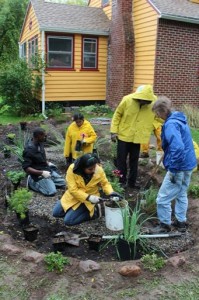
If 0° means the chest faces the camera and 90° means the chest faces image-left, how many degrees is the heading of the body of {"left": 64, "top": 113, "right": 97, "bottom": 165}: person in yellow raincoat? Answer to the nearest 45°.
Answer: approximately 0°

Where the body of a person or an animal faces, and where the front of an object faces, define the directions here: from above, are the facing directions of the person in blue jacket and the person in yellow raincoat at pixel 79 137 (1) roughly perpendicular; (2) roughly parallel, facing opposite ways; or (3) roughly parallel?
roughly perpendicular

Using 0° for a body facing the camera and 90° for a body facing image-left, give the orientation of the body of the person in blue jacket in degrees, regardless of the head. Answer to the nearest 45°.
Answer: approximately 90°

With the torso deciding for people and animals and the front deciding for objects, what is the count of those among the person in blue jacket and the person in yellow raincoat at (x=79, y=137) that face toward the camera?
1

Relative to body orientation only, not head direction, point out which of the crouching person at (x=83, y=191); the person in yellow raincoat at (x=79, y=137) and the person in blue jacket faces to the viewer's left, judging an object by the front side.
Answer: the person in blue jacket

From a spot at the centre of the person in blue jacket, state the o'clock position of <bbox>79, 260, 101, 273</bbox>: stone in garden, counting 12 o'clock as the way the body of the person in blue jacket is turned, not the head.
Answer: The stone in garden is roughly at 10 o'clock from the person in blue jacket.

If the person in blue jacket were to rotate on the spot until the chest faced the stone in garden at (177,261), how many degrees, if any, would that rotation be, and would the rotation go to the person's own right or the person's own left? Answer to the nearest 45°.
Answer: approximately 90° to the person's own left

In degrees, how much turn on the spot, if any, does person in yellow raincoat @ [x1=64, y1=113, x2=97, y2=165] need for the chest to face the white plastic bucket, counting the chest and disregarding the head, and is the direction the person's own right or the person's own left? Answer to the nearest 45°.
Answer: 0° — they already face it

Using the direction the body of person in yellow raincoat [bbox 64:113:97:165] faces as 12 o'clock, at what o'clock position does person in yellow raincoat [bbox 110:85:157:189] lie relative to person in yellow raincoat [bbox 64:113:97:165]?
person in yellow raincoat [bbox 110:85:157:189] is roughly at 10 o'clock from person in yellow raincoat [bbox 64:113:97:165].
